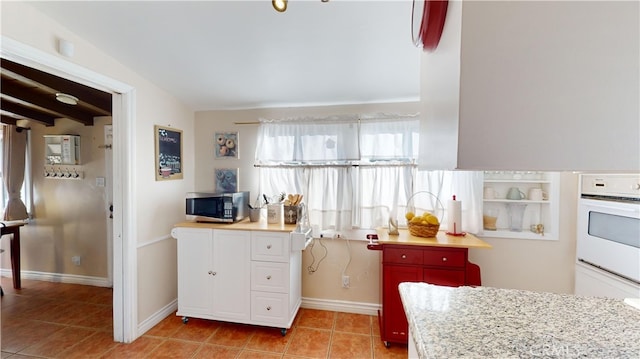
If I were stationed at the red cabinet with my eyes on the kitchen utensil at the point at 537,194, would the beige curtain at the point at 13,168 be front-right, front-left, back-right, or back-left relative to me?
back-left

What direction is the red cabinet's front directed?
toward the camera

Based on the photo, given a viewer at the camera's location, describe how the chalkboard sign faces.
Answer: facing the viewer and to the right of the viewer

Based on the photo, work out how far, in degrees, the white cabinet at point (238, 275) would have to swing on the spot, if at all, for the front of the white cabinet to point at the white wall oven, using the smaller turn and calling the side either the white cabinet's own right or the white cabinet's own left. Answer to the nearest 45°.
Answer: approximately 45° to the white cabinet's own left

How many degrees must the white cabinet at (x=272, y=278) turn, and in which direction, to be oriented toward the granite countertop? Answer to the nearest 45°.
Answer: approximately 45° to its left

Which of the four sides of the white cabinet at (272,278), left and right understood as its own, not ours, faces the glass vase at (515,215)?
left

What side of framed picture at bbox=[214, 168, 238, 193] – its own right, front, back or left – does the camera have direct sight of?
front

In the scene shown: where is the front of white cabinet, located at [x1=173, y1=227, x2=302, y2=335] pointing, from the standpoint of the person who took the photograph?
facing the viewer

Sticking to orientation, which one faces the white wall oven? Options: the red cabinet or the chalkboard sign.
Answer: the chalkboard sign

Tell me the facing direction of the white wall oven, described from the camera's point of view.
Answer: facing the viewer and to the left of the viewer

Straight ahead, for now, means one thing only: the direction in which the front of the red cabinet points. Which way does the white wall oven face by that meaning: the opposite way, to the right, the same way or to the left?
to the right

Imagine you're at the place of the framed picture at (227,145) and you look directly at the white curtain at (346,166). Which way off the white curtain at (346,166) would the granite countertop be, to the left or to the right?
right

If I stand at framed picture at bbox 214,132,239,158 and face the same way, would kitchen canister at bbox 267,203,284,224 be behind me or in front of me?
in front

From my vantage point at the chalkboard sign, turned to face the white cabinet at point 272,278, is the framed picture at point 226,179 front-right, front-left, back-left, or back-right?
front-left

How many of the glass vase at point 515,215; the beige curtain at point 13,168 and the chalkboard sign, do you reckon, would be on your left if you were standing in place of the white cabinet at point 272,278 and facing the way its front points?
1
